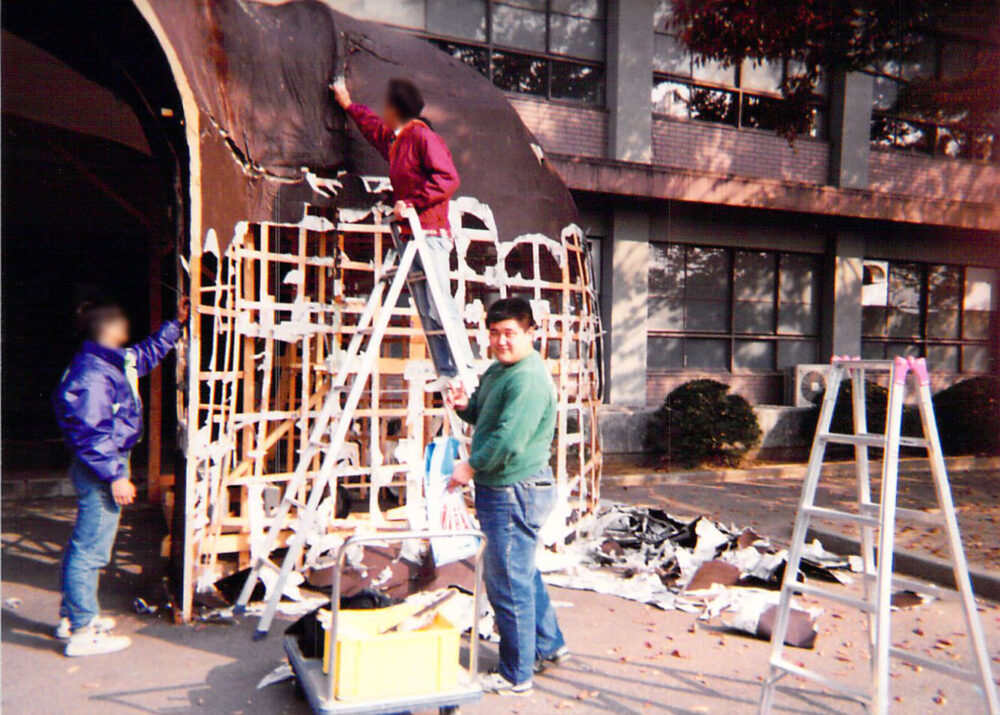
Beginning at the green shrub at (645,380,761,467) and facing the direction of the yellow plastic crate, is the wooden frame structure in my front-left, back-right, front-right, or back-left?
front-right

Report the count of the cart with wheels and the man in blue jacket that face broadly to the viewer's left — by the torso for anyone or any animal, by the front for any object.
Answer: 0

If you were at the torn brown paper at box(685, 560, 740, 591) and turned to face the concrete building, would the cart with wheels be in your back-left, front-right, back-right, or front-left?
back-left

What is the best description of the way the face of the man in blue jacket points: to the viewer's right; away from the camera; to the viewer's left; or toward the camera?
to the viewer's right

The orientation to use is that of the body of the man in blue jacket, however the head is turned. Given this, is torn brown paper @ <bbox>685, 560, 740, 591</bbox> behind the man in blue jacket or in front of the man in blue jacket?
in front

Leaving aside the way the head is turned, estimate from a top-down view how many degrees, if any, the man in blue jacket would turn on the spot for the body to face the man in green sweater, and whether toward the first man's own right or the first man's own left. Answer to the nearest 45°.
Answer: approximately 45° to the first man's own right

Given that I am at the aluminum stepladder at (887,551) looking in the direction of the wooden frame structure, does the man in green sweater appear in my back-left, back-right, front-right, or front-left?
front-left

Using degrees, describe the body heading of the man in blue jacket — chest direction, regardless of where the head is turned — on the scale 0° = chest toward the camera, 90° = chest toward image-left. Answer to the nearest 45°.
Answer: approximately 270°

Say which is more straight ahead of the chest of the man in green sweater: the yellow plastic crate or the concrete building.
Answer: the yellow plastic crate

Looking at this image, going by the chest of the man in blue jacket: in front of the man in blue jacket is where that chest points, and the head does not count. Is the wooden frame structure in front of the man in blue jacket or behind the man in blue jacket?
in front

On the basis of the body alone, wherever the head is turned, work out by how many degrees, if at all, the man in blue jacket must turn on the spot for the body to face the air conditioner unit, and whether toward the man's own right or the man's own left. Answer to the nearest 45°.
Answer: approximately 45° to the man's own left
